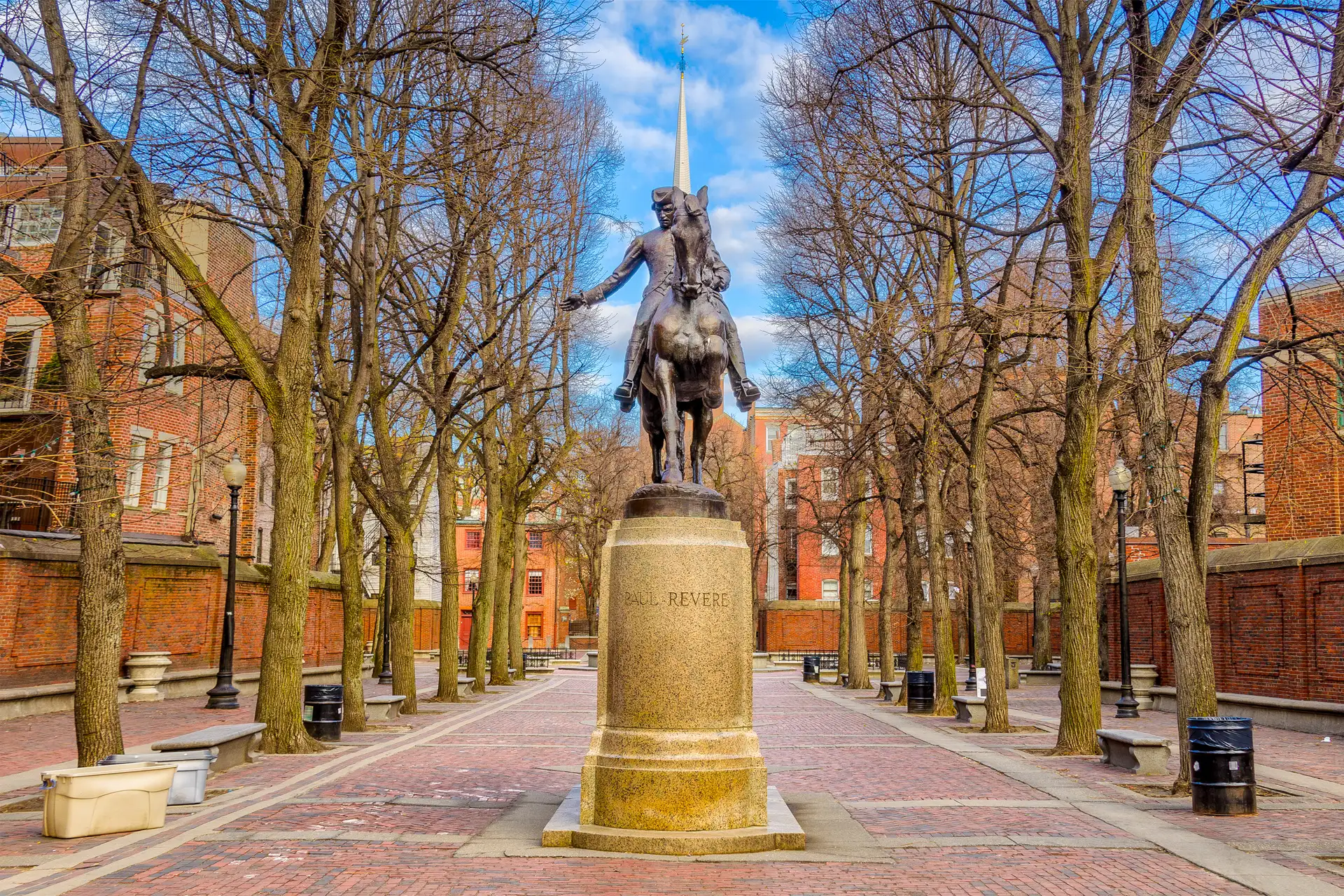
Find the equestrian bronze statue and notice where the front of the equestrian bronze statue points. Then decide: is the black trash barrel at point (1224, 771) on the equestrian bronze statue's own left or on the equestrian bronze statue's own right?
on the equestrian bronze statue's own left

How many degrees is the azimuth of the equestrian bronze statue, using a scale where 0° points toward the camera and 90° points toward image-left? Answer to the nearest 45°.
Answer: approximately 0°

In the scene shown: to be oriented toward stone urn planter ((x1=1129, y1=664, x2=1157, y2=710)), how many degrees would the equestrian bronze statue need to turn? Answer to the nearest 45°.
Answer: approximately 135° to its left

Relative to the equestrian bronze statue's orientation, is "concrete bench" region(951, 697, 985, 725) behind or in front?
behind

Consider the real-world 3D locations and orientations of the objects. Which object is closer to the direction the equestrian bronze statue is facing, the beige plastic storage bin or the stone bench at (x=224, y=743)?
the beige plastic storage bin

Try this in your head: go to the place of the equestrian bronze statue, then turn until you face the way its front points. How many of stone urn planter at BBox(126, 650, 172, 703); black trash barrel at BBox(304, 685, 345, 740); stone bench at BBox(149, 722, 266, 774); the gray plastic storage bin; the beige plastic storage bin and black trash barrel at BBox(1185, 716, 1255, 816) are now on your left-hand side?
1

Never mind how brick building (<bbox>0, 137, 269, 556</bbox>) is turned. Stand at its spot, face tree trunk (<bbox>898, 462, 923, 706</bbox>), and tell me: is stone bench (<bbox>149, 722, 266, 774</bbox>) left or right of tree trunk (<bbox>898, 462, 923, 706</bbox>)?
right

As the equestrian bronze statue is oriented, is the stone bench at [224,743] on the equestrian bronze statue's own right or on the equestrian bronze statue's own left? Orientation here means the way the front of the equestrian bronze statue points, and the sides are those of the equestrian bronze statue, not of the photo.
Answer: on the equestrian bronze statue's own right

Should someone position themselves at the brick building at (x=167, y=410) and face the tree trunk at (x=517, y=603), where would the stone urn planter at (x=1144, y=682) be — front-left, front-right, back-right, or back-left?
front-right

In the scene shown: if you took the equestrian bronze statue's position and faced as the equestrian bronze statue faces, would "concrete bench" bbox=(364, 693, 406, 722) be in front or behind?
behind

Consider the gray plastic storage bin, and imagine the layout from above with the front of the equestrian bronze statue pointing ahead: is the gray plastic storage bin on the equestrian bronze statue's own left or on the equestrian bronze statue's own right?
on the equestrian bronze statue's own right

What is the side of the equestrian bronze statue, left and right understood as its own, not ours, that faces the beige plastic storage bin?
right

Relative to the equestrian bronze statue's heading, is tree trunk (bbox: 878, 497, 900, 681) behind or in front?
behind

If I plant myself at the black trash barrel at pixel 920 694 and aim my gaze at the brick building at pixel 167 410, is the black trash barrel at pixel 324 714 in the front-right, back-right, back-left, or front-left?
front-left

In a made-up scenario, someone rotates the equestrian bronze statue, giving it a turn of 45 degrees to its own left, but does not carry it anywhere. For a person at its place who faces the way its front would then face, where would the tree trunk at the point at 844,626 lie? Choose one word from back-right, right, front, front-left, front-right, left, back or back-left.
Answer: back-left

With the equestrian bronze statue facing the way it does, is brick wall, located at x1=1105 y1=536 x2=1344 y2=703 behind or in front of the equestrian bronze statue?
behind

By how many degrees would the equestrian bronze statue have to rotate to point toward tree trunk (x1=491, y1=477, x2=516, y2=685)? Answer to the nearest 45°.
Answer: approximately 180°

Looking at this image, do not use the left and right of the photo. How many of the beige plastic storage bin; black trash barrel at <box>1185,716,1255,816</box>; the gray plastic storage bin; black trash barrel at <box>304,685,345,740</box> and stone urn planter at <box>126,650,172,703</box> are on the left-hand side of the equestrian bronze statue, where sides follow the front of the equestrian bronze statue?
1
